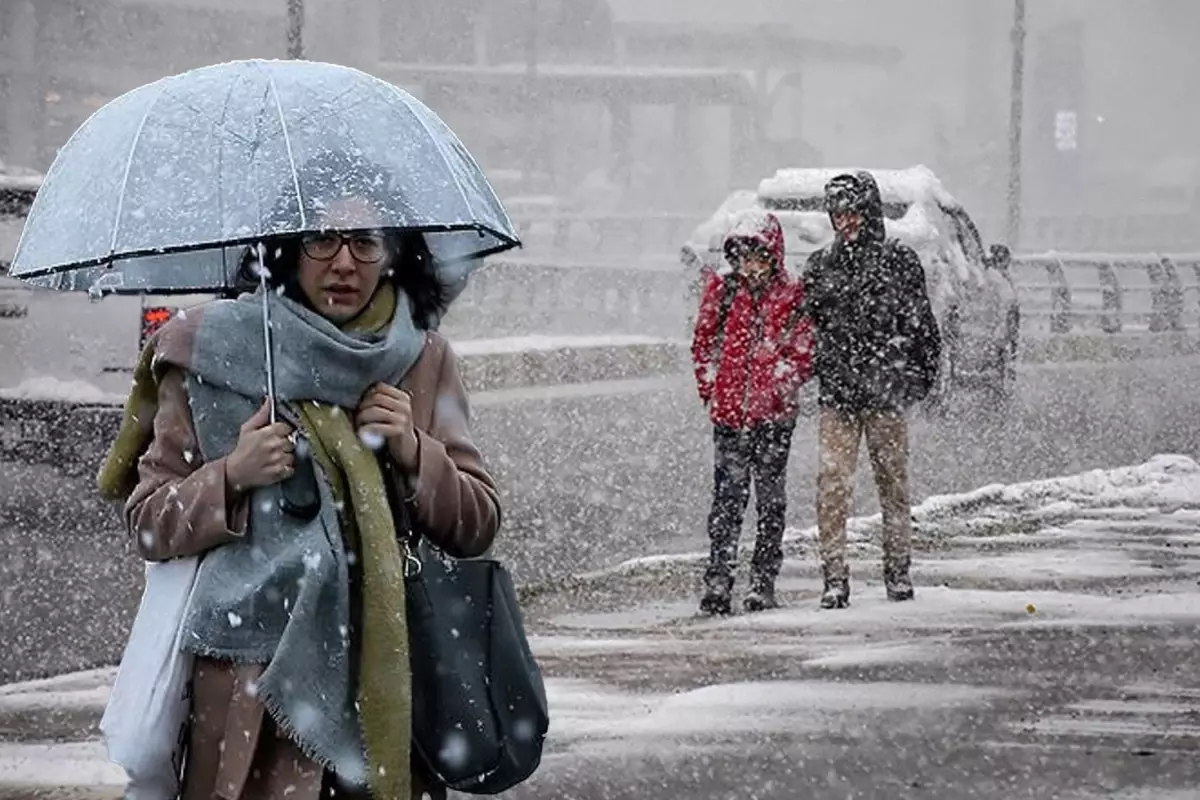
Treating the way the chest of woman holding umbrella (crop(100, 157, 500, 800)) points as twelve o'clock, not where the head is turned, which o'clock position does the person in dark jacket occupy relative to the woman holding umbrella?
The person in dark jacket is roughly at 7 o'clock from the woman holding umbrella.

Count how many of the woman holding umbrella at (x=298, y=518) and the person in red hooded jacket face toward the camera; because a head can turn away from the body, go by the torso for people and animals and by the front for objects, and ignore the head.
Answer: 2

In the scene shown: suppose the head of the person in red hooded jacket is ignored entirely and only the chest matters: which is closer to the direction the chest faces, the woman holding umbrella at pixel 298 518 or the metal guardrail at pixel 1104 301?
the woman holding umbrella

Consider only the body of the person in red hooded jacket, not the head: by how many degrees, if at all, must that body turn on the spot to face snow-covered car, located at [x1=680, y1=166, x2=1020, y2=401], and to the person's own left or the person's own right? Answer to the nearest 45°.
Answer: approximately 180°

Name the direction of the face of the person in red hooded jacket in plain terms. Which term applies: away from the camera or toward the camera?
toward the camera

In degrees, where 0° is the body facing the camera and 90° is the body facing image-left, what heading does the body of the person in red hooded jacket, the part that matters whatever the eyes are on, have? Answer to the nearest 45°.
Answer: approximately 0°

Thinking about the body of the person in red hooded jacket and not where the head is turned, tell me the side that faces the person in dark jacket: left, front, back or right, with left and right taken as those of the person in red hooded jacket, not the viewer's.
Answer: left

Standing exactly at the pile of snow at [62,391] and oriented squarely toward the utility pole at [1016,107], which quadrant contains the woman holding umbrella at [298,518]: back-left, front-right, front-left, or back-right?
back-right

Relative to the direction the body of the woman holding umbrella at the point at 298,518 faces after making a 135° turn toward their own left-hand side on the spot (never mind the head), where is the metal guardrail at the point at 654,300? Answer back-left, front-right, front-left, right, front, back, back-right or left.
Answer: front-left

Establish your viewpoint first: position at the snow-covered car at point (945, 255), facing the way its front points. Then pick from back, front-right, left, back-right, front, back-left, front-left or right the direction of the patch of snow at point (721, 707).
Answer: front-right

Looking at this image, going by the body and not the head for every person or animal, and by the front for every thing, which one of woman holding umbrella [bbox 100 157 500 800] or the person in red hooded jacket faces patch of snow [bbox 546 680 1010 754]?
the person in red hooded jacket

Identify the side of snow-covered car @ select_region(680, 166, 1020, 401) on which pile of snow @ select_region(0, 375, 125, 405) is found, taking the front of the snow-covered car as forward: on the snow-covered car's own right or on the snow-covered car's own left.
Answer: on the snow-covered car's own right

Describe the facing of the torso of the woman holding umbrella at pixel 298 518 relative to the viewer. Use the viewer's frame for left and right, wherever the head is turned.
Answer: facing the viewer

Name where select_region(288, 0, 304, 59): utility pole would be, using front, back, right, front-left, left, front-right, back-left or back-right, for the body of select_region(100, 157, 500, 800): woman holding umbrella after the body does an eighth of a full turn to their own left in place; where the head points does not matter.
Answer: back-left

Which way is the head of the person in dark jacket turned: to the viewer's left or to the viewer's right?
to the viewer's left

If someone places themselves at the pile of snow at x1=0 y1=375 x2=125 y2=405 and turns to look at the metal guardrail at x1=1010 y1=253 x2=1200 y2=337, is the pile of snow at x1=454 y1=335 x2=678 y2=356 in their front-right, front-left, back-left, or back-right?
front-left
